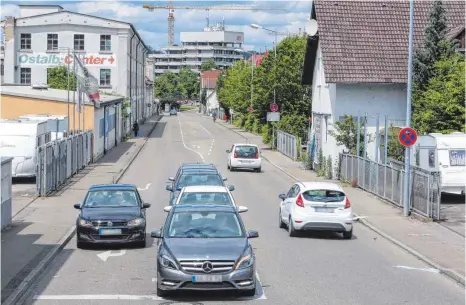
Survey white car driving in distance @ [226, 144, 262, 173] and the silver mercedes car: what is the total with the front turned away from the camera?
1

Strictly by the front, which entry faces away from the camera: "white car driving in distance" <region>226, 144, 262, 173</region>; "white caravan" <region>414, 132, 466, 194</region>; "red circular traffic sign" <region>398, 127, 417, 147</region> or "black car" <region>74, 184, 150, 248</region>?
the white car driving in distance

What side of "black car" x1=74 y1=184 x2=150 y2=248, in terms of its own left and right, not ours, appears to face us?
front

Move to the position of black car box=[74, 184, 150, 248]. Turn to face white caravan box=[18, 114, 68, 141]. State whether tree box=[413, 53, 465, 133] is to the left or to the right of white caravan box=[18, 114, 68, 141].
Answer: right

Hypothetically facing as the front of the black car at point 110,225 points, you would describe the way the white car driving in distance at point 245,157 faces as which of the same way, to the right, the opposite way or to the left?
the opposite way

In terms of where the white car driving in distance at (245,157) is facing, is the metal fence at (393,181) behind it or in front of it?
behind

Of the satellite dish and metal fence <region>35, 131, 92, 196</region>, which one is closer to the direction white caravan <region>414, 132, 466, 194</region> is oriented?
the metal fence

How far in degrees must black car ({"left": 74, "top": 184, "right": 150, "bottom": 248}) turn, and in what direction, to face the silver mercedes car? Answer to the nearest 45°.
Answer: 0° — it already faces it

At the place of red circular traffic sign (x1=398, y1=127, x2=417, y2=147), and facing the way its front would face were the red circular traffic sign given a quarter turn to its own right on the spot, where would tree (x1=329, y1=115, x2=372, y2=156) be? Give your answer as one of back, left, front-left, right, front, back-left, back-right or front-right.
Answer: right

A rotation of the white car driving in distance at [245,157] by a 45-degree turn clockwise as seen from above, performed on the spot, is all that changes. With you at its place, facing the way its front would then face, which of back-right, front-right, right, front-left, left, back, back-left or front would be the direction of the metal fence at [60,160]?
back

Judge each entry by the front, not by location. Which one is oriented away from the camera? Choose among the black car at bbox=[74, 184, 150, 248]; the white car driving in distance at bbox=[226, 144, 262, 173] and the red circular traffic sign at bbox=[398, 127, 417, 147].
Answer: the white car driving in distance

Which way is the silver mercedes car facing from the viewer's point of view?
toward the camera

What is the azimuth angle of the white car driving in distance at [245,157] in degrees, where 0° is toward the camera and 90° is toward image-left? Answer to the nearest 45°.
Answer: approximately 180°

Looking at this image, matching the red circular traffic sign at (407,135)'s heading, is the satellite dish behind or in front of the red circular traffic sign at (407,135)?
behind

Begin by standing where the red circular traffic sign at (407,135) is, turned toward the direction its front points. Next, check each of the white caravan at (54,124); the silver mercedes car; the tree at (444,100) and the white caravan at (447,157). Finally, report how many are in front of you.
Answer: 1

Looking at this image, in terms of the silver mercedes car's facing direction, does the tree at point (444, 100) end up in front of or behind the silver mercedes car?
behind
